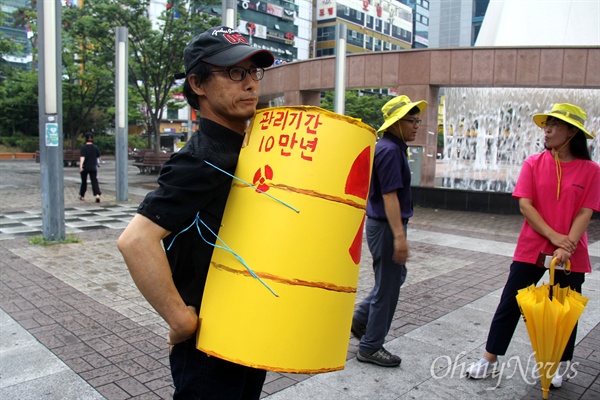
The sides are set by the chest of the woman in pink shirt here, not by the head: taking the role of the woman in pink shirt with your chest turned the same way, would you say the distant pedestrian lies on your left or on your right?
on your right

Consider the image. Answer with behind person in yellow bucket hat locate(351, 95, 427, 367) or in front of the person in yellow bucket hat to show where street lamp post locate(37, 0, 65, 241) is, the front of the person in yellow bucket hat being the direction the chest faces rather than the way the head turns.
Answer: behind

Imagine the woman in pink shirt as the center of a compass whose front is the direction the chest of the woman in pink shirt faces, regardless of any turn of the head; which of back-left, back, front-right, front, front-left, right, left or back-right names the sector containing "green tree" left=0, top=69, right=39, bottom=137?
back-right

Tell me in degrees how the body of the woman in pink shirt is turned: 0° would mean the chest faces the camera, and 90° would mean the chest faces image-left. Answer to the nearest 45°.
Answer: approximately 0°

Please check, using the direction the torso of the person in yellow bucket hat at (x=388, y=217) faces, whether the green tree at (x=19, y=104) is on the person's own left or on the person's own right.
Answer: on the person's own left

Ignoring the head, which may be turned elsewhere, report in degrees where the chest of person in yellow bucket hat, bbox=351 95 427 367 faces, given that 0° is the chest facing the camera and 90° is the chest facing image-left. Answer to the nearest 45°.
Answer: approximately 270°

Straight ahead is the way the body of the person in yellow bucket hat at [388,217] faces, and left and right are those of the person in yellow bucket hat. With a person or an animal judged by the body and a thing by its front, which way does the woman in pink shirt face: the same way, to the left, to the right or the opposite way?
to the right

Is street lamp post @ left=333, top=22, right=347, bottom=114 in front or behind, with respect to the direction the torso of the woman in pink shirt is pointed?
behind

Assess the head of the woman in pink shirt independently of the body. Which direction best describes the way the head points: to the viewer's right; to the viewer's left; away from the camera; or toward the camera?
to the viewer's left

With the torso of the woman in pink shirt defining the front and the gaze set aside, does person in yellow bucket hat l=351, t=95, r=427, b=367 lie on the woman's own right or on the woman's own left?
on the woman's own right
